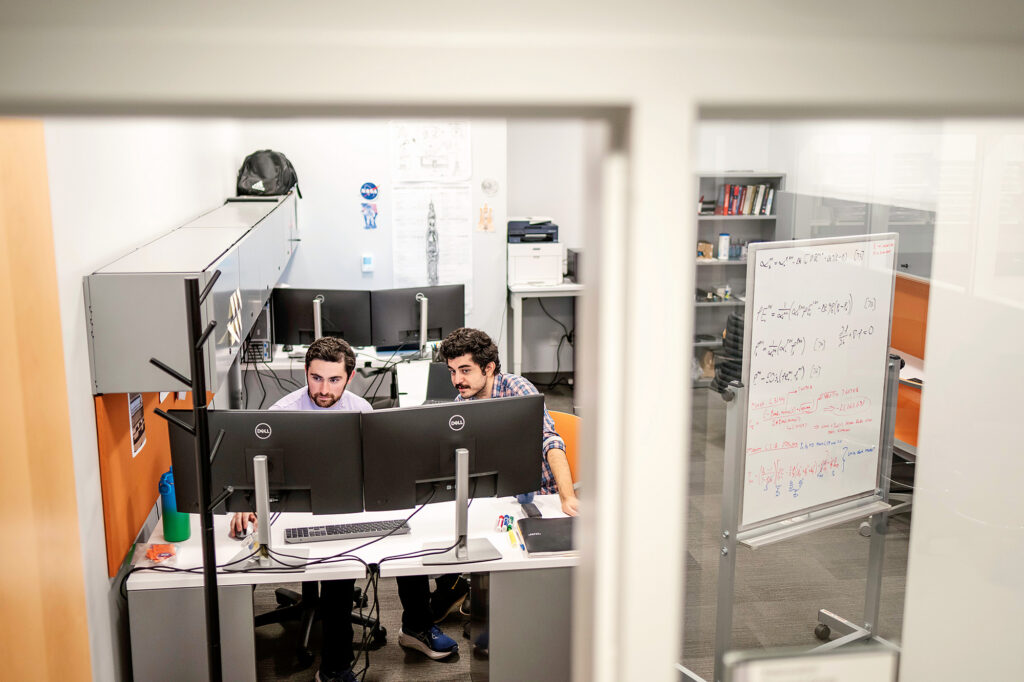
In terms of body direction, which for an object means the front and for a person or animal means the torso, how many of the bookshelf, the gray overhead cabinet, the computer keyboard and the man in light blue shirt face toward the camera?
2

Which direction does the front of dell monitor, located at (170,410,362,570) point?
away from the camera

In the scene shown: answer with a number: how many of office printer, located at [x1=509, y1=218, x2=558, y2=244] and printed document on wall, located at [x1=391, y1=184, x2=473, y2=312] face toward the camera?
2

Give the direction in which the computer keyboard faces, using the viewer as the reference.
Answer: facing away from the viewer

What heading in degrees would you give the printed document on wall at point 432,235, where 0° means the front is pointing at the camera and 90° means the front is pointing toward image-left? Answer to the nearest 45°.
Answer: approximately 0°

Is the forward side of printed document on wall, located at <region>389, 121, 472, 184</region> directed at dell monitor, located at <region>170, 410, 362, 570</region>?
yes

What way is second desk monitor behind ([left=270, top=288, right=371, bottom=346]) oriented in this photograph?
away from the camera

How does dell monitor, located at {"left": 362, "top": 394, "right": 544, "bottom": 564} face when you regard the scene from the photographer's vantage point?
facing away from the viewer and to the left of the viewer

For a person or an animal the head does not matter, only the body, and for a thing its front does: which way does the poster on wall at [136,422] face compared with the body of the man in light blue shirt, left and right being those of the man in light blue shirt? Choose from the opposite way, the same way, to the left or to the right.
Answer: to the left

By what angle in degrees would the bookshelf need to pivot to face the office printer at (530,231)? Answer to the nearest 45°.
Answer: approximately 135° to its right
